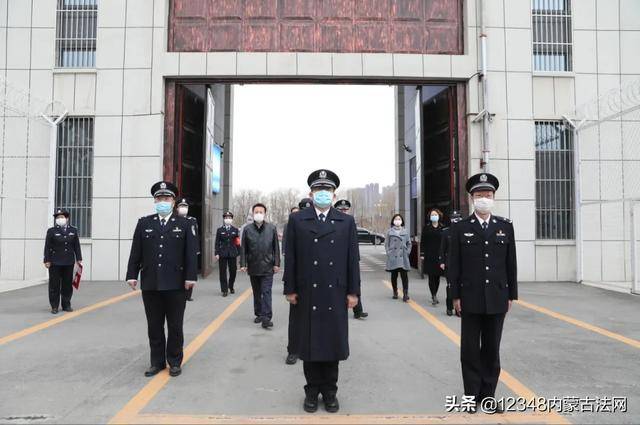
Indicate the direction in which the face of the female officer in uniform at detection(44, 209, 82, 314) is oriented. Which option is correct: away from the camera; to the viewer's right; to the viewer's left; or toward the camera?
toward the camera

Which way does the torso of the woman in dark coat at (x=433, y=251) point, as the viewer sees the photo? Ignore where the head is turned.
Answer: toward the camera

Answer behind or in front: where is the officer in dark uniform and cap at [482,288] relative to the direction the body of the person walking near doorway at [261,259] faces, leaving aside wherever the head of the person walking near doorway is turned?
in front

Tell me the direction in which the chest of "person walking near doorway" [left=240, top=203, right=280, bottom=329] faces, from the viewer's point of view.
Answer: toward the camera

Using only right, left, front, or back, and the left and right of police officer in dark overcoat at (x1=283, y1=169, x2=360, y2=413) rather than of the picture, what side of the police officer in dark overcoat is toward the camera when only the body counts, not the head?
front

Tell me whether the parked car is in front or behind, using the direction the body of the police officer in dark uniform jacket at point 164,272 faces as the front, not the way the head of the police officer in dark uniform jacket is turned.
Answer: behind

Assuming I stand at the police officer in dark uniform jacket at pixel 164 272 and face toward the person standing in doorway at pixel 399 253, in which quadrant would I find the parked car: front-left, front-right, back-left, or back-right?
front-left

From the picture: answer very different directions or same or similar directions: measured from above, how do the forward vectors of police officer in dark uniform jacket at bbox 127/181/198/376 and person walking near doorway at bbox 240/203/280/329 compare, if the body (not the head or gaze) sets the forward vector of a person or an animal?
same or similar directions

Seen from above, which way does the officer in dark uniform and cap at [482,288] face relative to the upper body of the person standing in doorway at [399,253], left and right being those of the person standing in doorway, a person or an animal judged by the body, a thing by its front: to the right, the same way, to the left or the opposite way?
the same way

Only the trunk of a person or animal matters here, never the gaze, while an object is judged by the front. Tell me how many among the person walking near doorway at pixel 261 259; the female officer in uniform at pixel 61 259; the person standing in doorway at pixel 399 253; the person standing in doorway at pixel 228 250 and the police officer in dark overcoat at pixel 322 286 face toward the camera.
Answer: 5

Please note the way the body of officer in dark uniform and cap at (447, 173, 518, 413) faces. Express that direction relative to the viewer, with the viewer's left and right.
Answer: facing the viewer

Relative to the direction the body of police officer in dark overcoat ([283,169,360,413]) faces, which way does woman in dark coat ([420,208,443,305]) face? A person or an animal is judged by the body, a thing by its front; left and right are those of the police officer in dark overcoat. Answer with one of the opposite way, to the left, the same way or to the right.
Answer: the same way

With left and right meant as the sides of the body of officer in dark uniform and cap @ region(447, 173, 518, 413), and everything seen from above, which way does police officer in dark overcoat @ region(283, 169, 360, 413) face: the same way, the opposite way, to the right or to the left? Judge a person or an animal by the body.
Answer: the same way

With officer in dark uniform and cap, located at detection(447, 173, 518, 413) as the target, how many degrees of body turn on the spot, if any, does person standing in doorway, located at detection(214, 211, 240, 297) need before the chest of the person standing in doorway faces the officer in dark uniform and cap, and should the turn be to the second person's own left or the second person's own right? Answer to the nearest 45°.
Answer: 0° — they already face them

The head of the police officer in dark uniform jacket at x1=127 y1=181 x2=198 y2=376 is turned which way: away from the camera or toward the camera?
toward the camera
